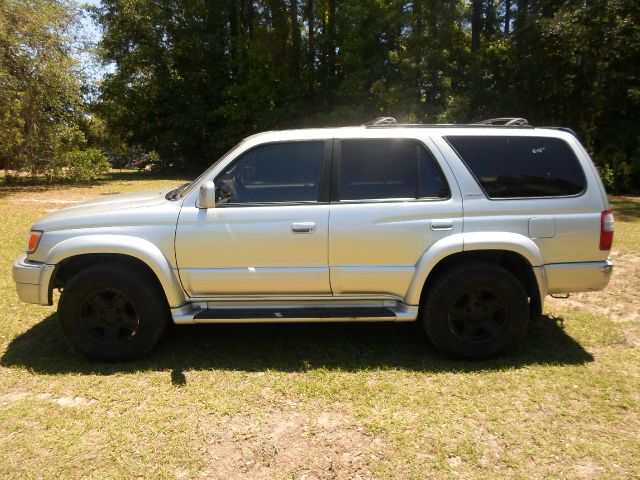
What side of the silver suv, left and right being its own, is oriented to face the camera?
left

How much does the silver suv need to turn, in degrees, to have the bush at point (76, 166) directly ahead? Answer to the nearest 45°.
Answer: approximately 45° to its right

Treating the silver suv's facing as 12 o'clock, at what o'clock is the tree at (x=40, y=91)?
The tree is roughly at 2 o'clock from the silver suv.
